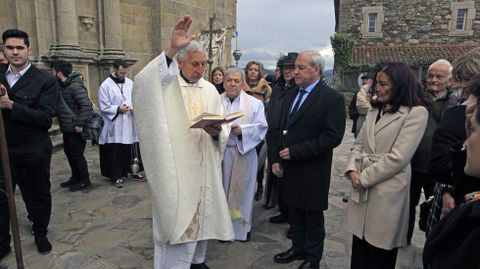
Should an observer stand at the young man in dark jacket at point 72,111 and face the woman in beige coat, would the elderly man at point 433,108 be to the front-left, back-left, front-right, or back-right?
front-left

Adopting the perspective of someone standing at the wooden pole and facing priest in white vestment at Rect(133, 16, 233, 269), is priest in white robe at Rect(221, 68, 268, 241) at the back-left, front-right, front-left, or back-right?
front-left

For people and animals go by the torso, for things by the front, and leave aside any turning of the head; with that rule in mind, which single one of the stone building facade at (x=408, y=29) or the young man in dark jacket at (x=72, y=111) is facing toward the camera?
the stone building facade

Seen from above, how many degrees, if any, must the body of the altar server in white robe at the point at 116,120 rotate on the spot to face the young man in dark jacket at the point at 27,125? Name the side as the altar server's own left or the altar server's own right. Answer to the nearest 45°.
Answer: approximately 45° to the altar server's own right

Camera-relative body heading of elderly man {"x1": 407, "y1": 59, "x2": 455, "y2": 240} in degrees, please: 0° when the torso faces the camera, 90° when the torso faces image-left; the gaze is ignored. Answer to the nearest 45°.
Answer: approximately 45°

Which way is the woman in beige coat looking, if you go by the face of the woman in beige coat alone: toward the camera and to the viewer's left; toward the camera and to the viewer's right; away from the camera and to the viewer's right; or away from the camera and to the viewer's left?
toward the camera and to the viewer's left

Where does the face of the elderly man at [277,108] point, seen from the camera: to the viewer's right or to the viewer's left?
to the viewer's left

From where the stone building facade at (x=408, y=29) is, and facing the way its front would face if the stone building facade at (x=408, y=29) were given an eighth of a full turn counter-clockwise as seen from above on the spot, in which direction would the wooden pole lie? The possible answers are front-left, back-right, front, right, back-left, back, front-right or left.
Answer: front-right

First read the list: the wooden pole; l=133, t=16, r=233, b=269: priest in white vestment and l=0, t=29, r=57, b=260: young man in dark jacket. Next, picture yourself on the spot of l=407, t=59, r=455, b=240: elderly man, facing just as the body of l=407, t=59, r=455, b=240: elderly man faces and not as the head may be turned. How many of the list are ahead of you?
3

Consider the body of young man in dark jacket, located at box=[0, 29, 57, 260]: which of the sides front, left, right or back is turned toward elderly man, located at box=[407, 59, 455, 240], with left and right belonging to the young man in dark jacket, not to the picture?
left

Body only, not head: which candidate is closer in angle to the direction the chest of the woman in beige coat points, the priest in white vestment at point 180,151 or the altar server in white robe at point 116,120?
the priest in white vestment

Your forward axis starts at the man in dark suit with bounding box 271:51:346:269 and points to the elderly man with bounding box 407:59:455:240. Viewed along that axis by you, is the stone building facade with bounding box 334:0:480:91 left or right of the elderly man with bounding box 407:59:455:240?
left

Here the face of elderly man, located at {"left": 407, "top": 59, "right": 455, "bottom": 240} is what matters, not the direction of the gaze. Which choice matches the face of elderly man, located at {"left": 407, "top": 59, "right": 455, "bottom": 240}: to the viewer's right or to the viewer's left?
to the viewer's left

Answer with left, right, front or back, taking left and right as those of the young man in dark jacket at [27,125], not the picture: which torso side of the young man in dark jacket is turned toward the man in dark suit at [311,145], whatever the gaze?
left

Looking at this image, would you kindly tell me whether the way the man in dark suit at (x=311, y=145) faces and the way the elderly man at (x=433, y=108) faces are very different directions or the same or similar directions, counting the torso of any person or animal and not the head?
same or similar directions
